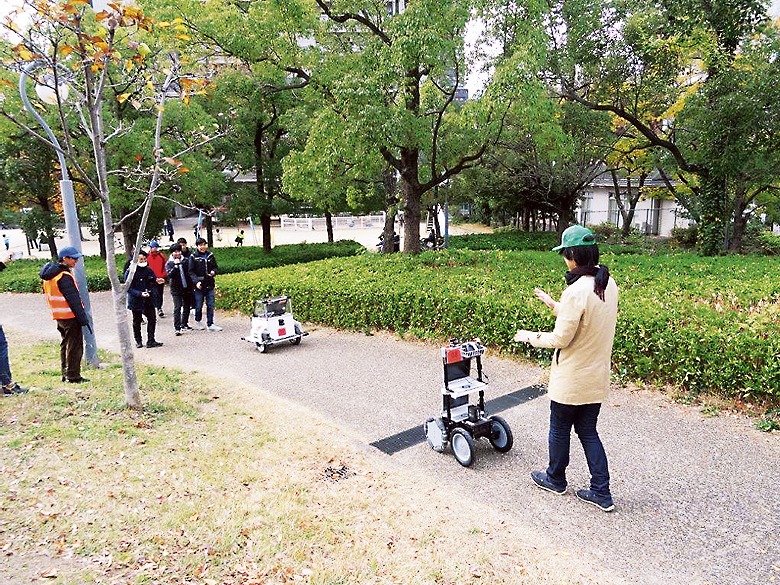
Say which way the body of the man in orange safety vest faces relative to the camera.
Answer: to the viewer's right

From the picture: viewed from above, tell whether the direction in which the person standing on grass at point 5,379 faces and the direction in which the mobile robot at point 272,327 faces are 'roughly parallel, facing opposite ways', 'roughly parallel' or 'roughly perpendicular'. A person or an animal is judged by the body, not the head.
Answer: roughly perpendicular

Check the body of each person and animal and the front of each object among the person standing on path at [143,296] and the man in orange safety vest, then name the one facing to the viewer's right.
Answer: the man in orange safety vest

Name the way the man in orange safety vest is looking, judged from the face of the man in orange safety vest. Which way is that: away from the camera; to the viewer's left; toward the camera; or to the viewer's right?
to the viewer's right

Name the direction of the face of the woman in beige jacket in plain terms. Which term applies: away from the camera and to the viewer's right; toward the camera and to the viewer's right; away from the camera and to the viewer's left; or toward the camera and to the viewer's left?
away from the camera and to the viewer's left

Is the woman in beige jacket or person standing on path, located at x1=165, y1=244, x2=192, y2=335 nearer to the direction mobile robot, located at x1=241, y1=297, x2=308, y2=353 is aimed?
the woman in beige jacket

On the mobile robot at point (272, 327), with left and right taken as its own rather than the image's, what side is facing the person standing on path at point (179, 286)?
back

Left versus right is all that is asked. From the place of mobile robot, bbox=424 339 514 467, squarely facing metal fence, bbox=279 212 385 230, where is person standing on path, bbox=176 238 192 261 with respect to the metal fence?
left

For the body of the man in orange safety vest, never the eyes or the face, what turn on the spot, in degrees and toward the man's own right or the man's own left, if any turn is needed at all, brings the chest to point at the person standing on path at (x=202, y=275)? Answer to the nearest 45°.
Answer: approximately 45° to the man's own left

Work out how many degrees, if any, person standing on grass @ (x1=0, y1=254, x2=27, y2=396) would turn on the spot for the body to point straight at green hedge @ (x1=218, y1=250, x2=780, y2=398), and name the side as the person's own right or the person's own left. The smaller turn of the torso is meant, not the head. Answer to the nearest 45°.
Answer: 0° — they already face it

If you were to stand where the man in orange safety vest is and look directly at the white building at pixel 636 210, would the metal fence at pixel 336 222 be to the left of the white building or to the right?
left

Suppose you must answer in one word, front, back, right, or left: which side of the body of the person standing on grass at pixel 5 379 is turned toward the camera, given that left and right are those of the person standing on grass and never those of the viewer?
right
